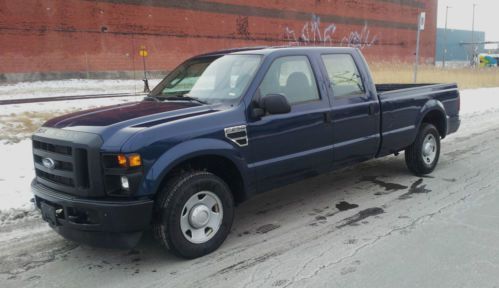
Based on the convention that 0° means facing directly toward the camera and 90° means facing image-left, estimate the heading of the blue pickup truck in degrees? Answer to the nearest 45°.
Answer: approximately 45°
